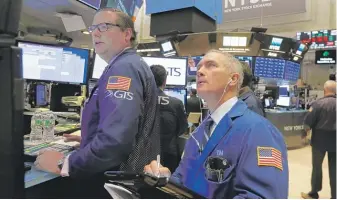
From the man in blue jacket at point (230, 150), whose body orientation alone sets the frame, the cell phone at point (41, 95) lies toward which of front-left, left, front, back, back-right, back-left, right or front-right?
right

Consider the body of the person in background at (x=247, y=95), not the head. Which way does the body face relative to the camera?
away from the camera

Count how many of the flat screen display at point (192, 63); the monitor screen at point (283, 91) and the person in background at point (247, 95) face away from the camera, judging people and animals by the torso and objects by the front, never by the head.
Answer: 1

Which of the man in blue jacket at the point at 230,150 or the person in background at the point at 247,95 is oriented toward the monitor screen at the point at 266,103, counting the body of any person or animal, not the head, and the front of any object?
the person in background

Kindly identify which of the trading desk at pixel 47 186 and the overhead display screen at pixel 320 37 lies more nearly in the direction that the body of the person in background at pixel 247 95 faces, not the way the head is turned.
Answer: the overhead display screen

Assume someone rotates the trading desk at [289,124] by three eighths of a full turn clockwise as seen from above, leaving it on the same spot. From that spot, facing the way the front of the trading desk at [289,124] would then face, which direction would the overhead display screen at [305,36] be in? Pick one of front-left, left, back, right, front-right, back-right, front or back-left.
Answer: front-right

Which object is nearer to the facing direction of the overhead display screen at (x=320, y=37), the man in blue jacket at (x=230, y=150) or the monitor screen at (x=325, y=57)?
the man in blue jacket

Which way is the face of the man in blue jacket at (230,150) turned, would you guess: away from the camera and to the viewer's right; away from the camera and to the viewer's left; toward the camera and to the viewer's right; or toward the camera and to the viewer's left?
toward the camera and to the viewer's left

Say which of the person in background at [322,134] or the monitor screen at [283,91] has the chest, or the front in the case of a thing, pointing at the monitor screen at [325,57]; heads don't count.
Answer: the person in background

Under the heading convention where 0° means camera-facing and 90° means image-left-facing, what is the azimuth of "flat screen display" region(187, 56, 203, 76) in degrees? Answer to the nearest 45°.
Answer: approximately 0°

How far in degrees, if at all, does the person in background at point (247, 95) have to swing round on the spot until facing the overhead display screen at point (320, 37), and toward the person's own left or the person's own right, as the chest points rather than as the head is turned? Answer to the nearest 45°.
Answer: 0° — they already face it
